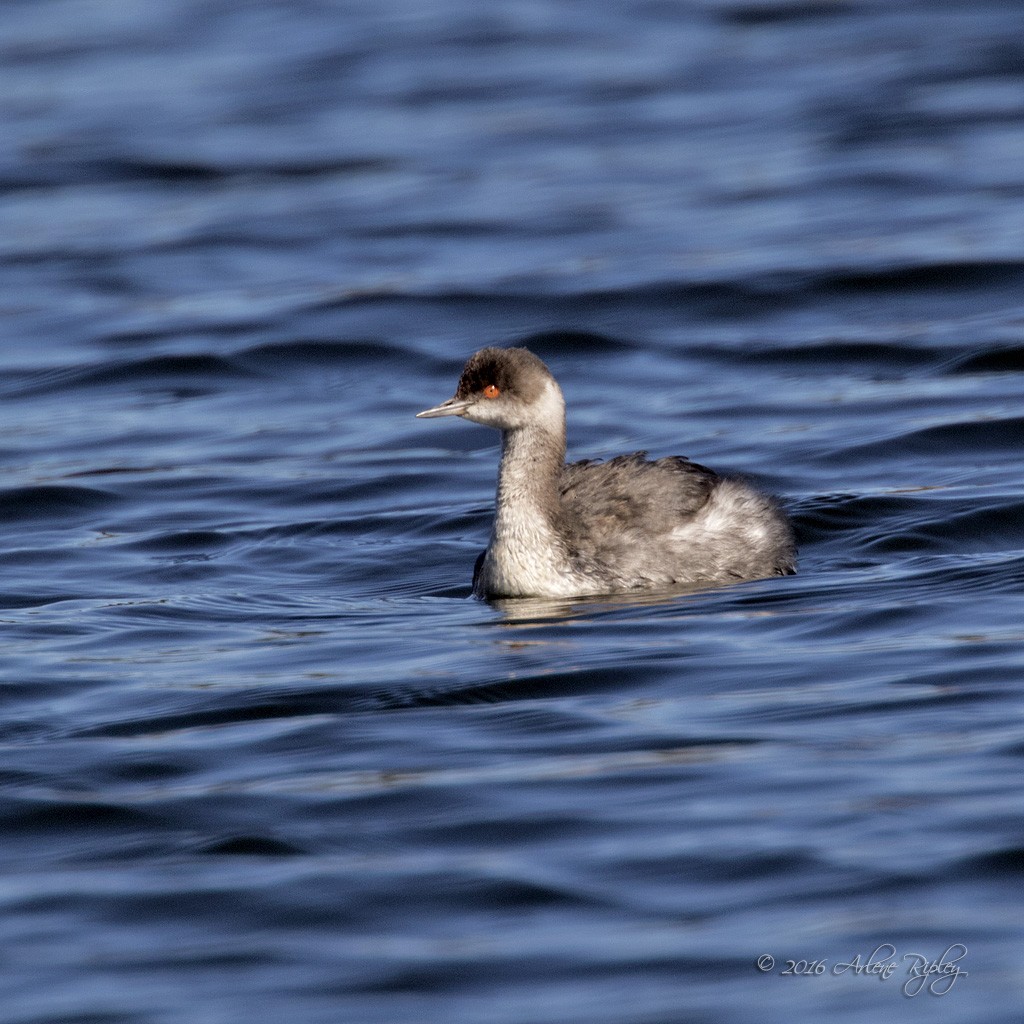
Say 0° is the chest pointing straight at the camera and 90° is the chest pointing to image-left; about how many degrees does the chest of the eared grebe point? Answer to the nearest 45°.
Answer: approximately 90°
